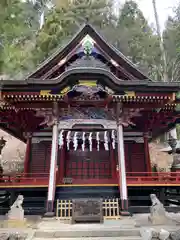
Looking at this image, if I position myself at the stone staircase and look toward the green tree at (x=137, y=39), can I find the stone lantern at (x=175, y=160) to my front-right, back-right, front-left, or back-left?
front-right

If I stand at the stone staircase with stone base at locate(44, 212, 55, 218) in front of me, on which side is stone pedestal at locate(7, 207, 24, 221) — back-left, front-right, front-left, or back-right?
front-left

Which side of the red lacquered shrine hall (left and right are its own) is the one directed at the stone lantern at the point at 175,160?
left

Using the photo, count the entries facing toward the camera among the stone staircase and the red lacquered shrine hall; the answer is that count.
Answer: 2

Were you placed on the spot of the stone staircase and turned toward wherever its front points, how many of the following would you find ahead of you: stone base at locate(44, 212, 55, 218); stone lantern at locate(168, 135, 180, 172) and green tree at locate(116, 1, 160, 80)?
0

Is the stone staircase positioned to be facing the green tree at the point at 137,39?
no

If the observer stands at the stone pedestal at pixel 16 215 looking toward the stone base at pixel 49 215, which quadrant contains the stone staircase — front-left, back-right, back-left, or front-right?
front-right

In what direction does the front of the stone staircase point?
toward the camera

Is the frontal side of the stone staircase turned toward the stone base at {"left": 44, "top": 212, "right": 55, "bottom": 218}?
no

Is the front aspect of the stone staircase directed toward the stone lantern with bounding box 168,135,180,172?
no

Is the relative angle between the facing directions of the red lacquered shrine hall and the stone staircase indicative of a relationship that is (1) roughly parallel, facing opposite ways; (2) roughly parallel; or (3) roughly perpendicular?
roughly parallel
